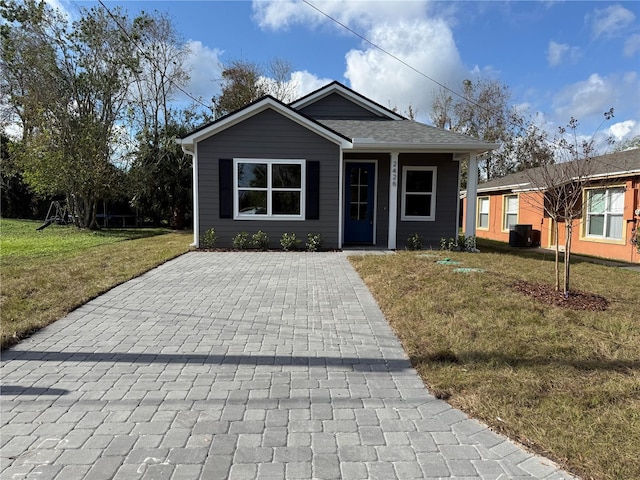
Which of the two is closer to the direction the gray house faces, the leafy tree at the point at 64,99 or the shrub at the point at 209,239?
the shrub

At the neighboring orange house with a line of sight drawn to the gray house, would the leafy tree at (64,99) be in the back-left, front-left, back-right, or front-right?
front-right

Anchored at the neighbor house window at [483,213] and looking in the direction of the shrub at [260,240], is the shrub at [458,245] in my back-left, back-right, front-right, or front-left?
front-left

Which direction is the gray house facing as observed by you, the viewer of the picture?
facing the viewer

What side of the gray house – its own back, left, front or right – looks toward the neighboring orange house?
left

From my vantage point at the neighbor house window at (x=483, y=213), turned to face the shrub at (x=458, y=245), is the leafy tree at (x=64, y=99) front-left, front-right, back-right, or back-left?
front-right

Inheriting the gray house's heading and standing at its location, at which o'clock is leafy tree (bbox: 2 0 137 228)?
The leafy tree is roughly at 4 o'clock from the gray house.

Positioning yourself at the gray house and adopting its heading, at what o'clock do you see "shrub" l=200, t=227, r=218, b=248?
The shrub is roughly at 1 o'clock from the gray house.
